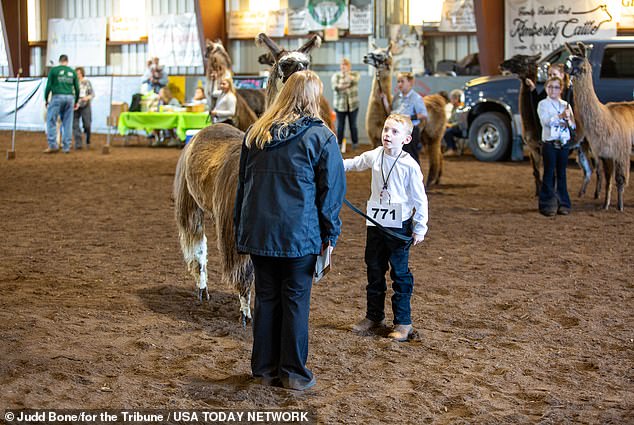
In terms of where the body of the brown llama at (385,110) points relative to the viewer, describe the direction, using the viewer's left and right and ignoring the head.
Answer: facing to the left of the viewer

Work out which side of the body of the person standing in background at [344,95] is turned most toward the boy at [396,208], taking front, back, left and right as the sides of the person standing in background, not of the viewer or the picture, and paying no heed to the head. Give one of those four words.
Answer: front

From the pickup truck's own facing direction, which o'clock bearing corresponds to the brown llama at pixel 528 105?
The brown llama is roughly at 9 o'clock from the pickup truck.

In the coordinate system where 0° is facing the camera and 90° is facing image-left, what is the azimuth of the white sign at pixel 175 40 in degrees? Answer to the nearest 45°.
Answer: approximately 0°

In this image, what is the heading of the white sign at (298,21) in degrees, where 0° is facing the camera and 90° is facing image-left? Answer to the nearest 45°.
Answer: approximately 0°

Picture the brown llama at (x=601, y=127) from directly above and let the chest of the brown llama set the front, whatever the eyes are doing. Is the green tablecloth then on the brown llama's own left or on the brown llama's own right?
on the brown llama's own right

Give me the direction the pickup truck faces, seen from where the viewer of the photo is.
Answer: facing to the left of the viewer

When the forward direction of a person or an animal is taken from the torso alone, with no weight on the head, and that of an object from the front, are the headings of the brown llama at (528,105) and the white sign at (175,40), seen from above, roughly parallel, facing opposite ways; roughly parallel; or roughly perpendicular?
roughly perpendicular

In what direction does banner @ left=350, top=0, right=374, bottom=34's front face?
toward the camera

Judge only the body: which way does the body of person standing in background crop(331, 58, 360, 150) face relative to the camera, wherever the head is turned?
toward the camera

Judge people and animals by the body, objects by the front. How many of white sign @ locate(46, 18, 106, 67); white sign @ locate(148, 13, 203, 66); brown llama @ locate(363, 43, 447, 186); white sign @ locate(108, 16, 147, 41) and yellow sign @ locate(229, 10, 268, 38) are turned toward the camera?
4

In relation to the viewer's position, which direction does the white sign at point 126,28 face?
facing the viewer

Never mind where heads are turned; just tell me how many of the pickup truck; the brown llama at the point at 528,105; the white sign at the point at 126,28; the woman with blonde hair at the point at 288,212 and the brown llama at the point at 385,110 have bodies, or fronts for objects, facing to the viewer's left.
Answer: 3

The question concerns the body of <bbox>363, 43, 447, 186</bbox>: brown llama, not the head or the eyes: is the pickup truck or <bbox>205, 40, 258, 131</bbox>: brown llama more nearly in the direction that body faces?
the brown llama

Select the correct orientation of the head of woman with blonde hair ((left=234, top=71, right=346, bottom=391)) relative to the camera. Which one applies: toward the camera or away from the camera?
away from the camera

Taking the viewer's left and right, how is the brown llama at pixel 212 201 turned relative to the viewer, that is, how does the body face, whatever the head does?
facing away from the viewer and to the right of the viewer

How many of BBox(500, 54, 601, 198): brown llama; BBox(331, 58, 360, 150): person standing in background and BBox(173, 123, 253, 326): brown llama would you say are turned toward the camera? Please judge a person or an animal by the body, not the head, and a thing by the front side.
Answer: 1
